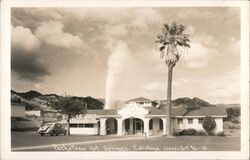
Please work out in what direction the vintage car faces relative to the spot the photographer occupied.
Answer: facing the viewer and to the left of the viewer

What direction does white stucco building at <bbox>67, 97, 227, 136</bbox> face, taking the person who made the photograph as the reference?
facing the viewer

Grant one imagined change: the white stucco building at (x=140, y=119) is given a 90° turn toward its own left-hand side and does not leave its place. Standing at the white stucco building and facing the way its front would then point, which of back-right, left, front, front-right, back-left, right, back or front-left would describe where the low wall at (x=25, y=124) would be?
back

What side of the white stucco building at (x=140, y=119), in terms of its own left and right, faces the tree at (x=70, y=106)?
right
